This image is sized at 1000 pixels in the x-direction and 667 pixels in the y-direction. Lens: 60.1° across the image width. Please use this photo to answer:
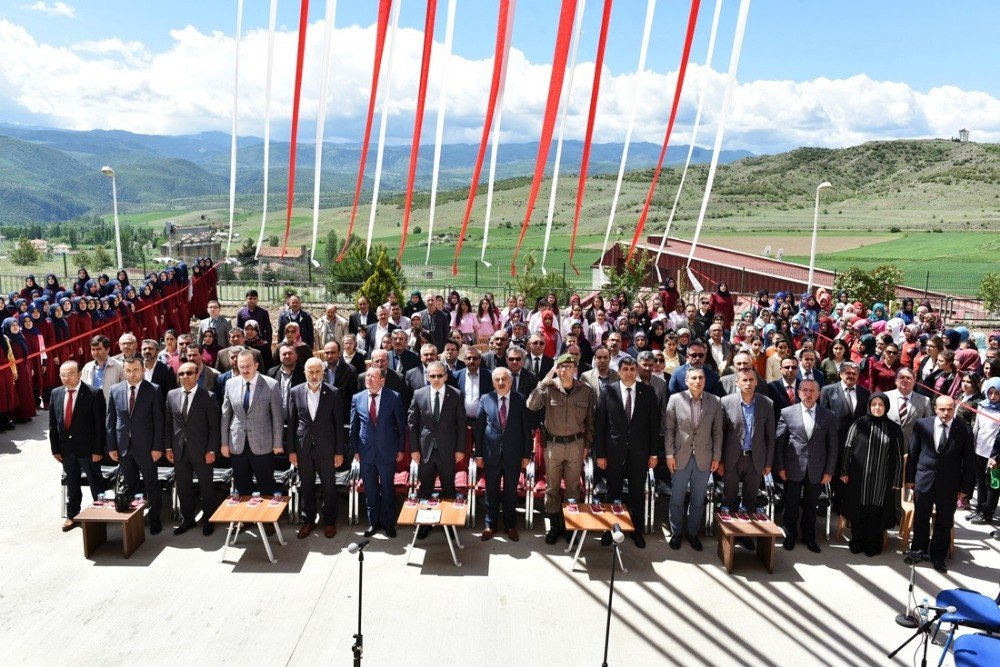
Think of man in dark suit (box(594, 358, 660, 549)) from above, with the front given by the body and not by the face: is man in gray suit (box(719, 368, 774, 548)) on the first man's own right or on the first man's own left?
on the first man's own left

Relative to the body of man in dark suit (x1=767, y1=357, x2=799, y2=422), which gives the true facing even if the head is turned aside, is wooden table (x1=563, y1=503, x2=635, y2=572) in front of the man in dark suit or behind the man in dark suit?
in front

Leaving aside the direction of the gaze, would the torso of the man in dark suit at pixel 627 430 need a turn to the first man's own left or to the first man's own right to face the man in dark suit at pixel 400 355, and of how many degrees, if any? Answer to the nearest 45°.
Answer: approximately 135° to the first man's own right

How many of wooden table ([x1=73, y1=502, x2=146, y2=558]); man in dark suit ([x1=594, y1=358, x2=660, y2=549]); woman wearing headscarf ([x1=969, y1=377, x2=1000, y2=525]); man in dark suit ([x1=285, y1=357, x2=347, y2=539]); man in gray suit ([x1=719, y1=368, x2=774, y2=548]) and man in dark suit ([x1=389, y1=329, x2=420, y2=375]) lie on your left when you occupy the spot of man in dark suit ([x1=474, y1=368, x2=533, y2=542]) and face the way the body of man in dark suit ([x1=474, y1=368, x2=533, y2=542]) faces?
3

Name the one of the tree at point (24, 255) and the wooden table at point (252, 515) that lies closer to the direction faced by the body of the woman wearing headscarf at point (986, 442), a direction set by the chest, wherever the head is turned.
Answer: the wooden table

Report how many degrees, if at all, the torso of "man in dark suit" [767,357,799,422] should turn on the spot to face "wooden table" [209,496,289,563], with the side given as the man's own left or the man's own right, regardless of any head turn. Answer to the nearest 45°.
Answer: approximately 45° to the man's own right

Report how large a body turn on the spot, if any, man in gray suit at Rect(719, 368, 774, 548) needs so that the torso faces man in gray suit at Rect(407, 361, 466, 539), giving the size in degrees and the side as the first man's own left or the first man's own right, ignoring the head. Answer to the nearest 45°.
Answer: approximately 90° to the first man's own right

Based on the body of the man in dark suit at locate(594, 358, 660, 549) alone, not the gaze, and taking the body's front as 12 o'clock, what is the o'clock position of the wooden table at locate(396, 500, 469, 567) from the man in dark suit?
The wooden table is roughly at 2 o'clock from the man in dark suit.

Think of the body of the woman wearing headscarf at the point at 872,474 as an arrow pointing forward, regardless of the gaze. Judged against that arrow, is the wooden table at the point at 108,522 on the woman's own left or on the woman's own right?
on the woman's own right

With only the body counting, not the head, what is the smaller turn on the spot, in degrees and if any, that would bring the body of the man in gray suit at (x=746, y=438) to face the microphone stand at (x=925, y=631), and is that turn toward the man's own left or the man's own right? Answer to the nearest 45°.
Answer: approximately 45° to the man's own left
